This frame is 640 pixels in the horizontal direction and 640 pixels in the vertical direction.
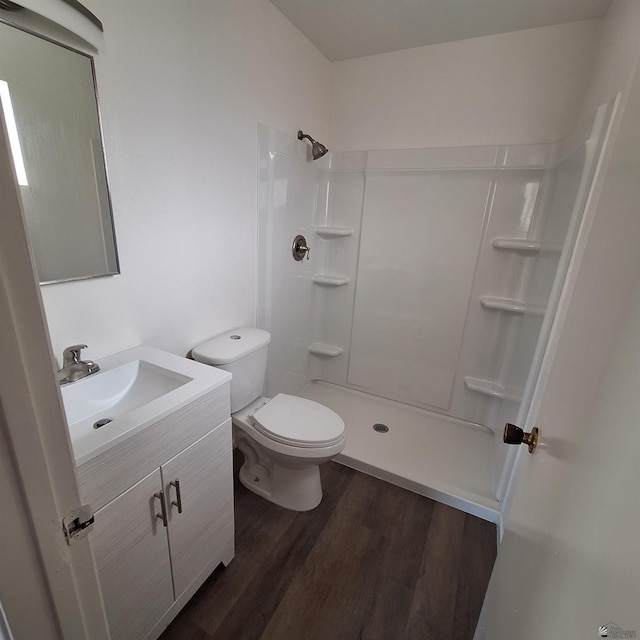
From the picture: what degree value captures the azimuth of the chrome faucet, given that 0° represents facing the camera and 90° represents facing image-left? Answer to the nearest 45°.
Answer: approximately 315°

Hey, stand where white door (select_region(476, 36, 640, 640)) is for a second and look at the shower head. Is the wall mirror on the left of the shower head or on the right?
left

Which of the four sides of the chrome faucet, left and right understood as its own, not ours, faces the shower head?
left

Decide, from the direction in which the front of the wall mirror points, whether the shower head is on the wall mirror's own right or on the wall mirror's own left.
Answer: on the wall mirror's own left

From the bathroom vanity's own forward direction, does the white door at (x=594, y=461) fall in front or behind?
in front

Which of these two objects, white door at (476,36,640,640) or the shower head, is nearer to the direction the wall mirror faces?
the white door

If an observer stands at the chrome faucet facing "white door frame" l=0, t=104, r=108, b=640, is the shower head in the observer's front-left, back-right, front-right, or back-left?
back-left

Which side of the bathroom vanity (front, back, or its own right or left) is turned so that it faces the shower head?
left

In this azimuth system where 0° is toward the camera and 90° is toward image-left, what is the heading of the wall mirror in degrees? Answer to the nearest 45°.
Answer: approximately 315°

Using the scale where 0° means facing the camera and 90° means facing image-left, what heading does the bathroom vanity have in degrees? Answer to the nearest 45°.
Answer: approximately 315°

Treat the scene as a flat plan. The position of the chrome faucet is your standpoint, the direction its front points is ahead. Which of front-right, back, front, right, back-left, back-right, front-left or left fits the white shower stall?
front-left

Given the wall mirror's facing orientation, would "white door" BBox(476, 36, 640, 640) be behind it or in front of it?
in front
